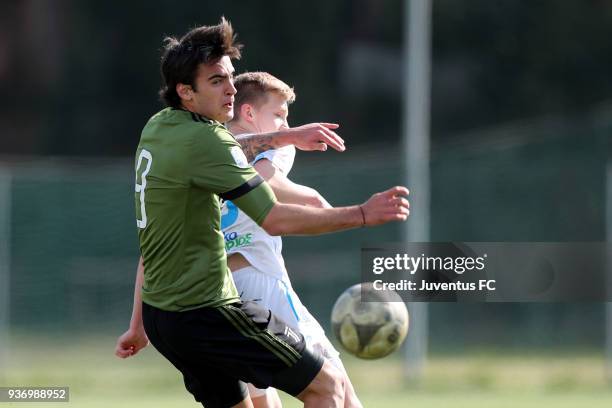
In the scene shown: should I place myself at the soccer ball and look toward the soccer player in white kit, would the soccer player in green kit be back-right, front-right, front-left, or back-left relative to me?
front-left

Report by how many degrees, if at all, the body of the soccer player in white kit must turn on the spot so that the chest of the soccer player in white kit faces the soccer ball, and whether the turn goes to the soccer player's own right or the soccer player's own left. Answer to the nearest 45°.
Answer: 0° — they already face it

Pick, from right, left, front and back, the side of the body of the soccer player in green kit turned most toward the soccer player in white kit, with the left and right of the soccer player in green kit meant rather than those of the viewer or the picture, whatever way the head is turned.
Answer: left

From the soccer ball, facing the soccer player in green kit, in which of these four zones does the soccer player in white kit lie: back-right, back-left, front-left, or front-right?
front-right

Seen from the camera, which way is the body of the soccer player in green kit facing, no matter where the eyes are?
to the viewer's right
